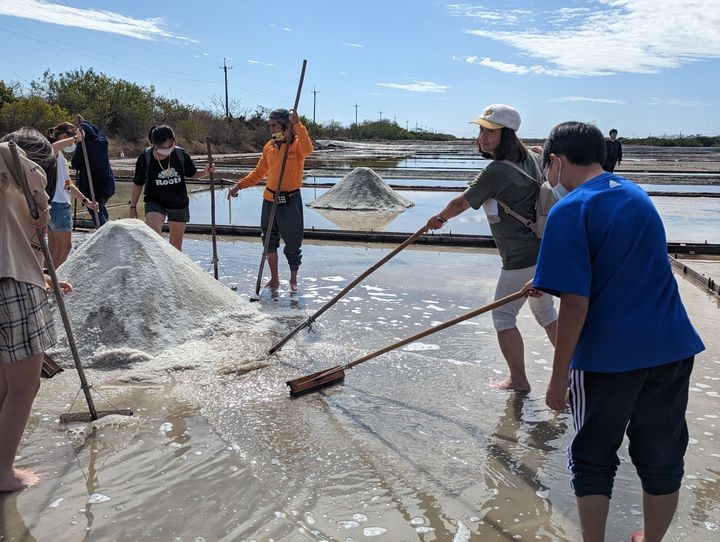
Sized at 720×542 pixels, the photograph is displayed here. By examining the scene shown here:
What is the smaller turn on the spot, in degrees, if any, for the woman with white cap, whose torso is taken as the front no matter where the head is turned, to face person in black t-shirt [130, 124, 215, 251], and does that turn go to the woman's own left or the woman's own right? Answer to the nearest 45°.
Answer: approximately 45° to the woman's own right

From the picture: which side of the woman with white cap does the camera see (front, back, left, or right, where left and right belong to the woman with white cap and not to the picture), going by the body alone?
left

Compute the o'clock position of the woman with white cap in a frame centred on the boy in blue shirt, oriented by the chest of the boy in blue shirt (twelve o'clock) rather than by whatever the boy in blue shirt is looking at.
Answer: The woman with white cap is roughly at 1 o'clock from the boy in blue shirt.

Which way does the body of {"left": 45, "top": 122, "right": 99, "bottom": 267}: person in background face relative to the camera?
to the viewer's right

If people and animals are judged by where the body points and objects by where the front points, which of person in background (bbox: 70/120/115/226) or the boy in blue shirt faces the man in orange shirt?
the boy in blue shirt

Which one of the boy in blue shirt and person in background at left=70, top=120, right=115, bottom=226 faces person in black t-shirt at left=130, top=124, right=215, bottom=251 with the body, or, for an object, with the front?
the boy in blue shirt

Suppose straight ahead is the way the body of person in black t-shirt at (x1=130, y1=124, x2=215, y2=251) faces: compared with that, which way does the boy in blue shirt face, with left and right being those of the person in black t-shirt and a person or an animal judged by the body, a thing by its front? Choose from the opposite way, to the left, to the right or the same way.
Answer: the opposite way
